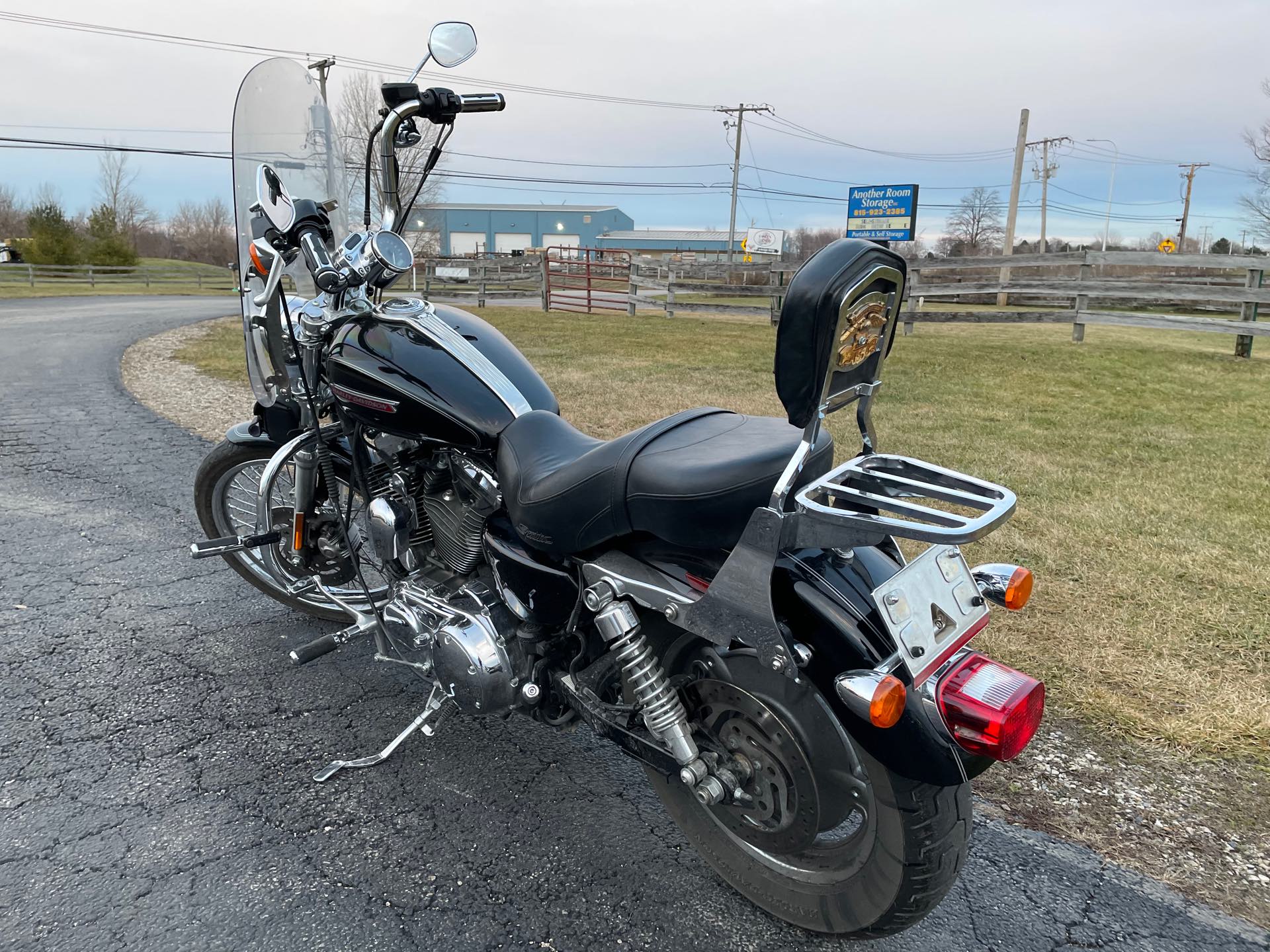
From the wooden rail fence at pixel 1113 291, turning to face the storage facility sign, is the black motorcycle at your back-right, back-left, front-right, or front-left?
back-left

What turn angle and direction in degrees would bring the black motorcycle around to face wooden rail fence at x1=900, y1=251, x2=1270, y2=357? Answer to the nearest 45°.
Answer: approximately 90° to its right

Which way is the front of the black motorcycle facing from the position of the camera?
facing away from the viewer and to the left of the viewer

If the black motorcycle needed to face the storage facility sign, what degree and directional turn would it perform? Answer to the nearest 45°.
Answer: approximately 45° to its right
